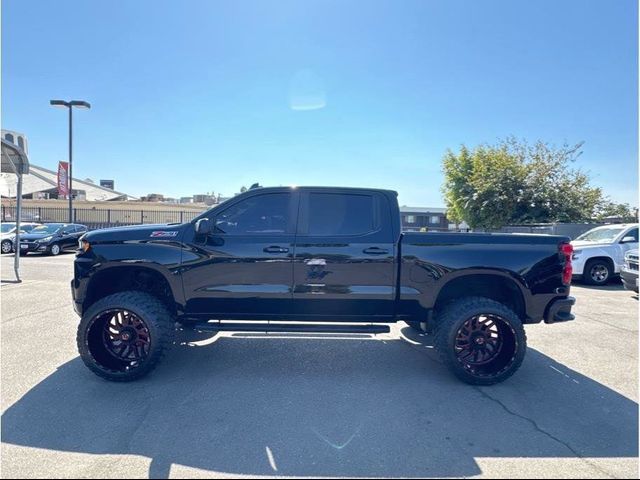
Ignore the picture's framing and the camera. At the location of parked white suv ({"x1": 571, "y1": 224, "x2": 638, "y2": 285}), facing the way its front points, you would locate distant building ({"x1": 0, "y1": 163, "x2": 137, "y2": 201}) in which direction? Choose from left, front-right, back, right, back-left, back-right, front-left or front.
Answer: front-right

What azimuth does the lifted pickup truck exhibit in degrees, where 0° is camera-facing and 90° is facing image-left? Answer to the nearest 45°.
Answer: approximately 90°

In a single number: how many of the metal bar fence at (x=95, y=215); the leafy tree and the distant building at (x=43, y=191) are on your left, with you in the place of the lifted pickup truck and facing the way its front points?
0

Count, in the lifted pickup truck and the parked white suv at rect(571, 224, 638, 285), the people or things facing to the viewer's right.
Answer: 0

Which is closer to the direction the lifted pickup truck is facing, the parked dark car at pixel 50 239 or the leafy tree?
the parked dark car

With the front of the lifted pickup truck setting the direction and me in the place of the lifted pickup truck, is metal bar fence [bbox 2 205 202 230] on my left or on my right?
on my right

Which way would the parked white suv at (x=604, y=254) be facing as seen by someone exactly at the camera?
facing the viewer and to the left of the viewer

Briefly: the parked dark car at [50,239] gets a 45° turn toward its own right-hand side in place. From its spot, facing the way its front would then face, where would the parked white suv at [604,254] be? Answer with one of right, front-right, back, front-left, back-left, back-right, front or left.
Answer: back-left

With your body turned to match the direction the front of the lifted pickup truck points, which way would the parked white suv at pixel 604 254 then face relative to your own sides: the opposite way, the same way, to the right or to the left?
the same way

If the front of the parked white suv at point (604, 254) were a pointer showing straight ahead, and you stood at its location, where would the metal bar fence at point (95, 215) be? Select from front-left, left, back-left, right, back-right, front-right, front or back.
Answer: front-right
